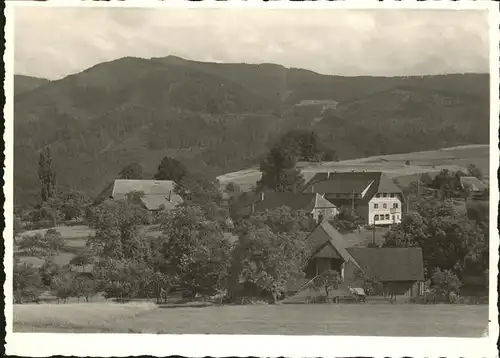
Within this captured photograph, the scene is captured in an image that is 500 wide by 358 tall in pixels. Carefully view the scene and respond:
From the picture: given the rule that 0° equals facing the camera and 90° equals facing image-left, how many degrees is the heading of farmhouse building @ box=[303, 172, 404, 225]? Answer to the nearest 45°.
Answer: approximately 315°

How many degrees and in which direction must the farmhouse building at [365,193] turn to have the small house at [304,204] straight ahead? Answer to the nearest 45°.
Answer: approximately 135° to its right
